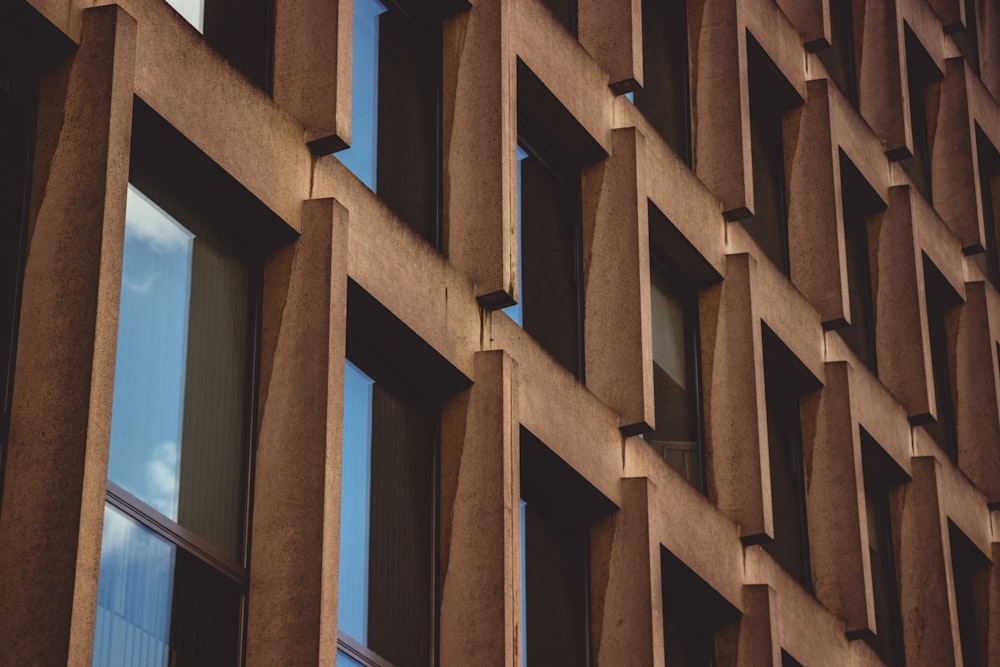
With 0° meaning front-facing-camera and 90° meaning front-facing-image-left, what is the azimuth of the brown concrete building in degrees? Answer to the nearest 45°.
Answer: approximately 315°
